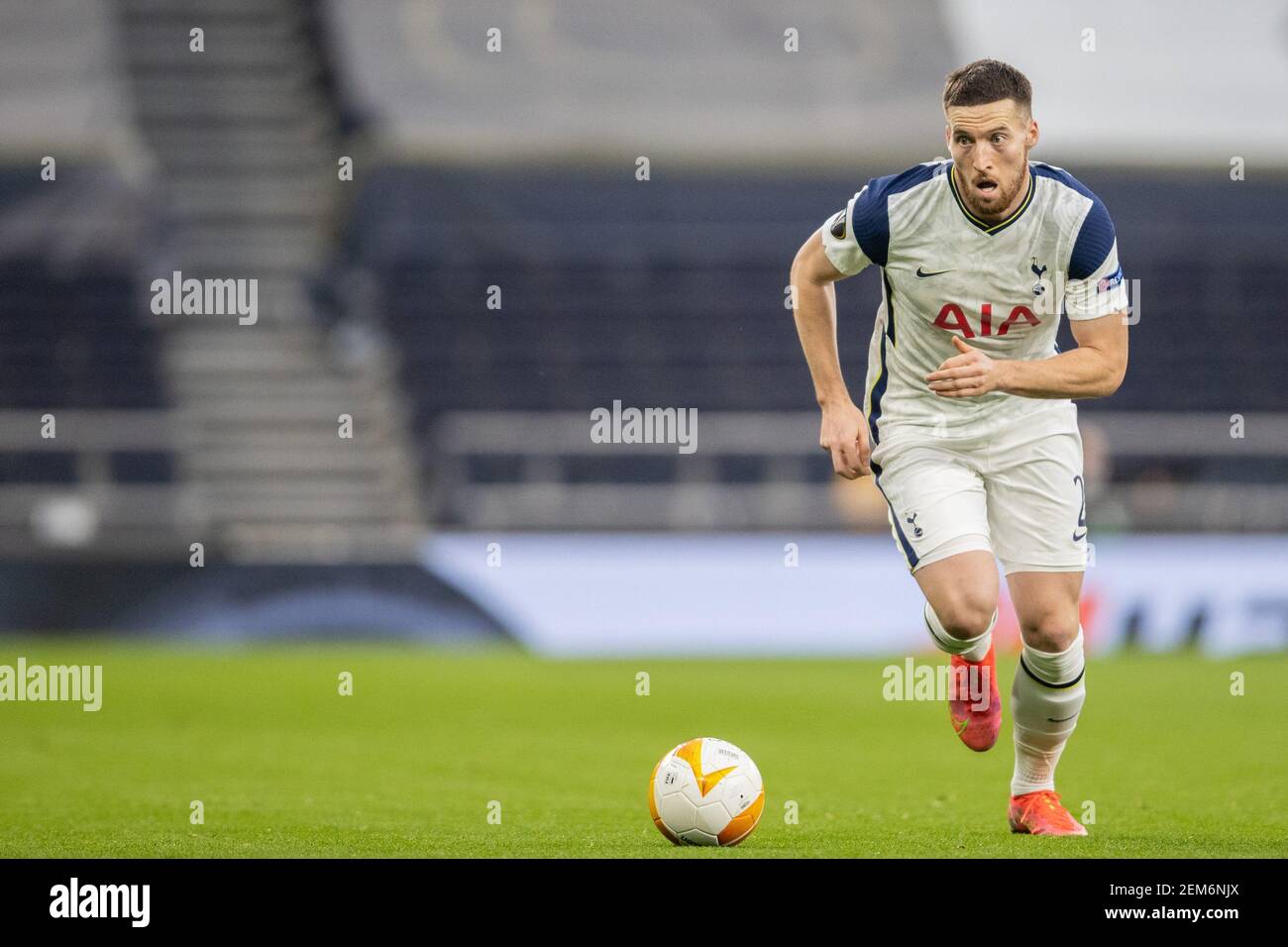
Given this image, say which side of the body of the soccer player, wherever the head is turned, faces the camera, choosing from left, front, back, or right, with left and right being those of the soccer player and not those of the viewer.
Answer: front
